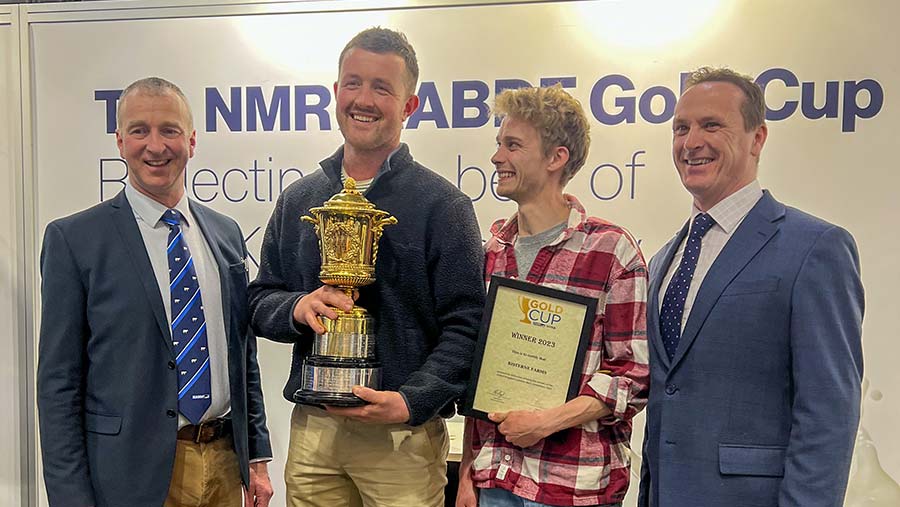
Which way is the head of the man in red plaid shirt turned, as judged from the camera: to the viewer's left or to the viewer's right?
to the viewer's left

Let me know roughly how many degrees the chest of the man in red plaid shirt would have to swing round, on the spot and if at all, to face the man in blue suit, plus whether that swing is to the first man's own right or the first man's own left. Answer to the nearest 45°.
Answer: approximately 135° to the first man's own left

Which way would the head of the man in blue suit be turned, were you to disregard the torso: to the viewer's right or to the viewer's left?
to the viewer's left

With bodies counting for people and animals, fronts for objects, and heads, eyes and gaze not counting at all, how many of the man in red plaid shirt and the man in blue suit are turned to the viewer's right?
0

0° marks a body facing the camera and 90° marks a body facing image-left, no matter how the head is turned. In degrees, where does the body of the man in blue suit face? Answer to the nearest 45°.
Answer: approximately 45°

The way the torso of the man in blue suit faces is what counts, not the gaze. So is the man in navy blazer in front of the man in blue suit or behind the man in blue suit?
in front

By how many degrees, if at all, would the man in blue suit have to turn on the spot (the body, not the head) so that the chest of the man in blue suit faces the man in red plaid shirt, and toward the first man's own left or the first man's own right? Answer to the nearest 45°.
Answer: approximately 45° to the first man's own right

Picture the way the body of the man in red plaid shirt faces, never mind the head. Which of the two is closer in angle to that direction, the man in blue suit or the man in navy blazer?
the man in navy blazer

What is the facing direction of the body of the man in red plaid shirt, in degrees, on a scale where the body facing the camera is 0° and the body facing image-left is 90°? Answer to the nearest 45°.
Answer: approximately 45°
